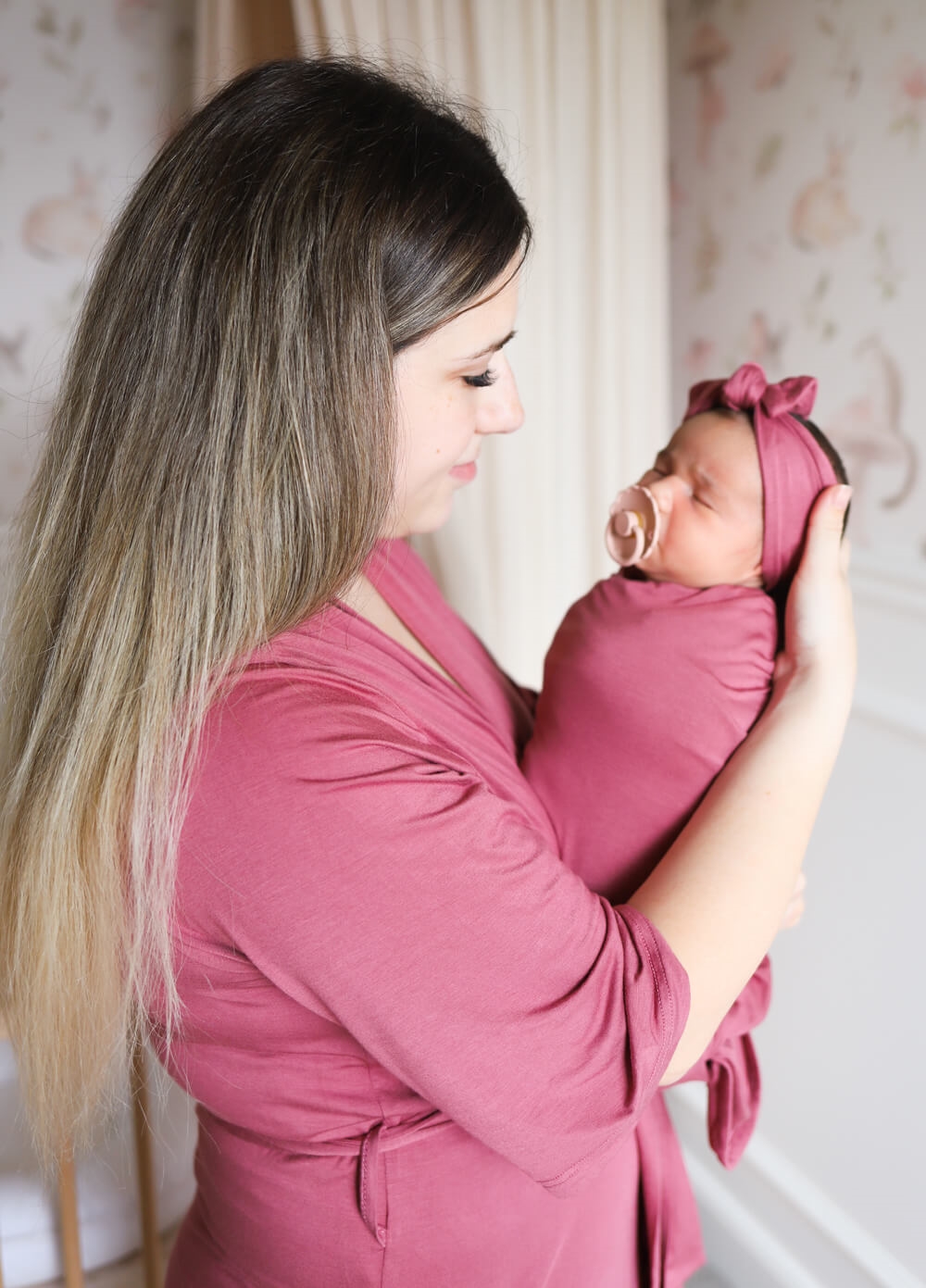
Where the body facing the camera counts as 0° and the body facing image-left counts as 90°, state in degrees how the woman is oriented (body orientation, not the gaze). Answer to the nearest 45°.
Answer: approximately 270°

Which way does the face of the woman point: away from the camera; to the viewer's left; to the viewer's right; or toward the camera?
to the viewer's right

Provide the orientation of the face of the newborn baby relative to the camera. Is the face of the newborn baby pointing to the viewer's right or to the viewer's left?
to the viewer's left
